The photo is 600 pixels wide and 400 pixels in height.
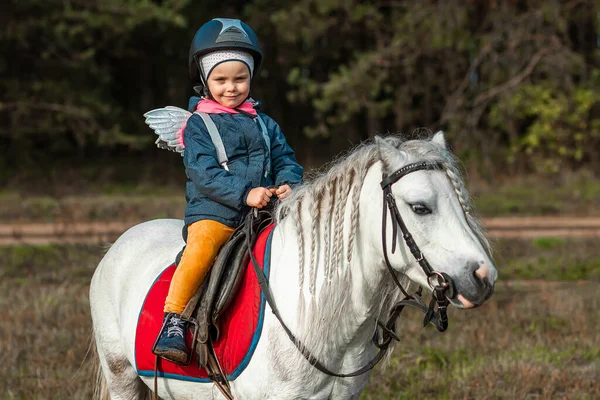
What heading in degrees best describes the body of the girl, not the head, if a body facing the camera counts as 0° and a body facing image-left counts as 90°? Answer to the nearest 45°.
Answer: approximately 315°

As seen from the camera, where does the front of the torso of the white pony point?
to the viewer's right
